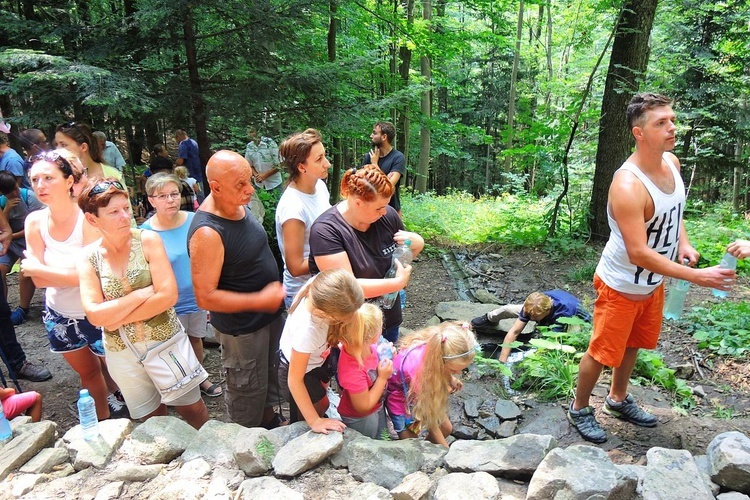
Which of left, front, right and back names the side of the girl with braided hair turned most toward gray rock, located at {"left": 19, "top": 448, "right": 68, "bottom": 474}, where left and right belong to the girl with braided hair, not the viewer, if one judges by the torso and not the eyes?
right

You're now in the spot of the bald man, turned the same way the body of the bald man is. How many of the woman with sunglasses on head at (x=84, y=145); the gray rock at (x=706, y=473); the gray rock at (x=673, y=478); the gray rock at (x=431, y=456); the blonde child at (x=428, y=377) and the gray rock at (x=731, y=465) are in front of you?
5

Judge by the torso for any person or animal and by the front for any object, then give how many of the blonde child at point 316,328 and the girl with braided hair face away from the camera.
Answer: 0

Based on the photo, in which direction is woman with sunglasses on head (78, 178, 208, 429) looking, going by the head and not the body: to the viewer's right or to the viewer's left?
to the viewer's right

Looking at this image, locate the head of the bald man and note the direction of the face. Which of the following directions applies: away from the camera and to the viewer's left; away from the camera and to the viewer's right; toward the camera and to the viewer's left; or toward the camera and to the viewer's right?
toward the camera and to the viewer's right

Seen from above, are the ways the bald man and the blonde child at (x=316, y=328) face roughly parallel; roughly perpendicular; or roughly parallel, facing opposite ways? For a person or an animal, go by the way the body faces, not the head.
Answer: roughly parallel

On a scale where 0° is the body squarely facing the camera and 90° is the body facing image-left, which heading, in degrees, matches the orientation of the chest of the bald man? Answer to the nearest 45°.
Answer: approximately 315°

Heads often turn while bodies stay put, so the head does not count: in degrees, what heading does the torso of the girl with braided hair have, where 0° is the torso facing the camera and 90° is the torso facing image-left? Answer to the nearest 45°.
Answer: approximately 315°

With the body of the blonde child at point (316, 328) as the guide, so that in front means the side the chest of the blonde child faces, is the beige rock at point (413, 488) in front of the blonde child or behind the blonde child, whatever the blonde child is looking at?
in front

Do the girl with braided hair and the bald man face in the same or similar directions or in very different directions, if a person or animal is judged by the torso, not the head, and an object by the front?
same or similar directions

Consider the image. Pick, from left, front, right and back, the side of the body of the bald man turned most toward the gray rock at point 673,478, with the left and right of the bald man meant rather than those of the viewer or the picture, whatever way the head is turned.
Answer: front

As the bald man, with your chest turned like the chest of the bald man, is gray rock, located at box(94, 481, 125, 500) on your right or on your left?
on your right
